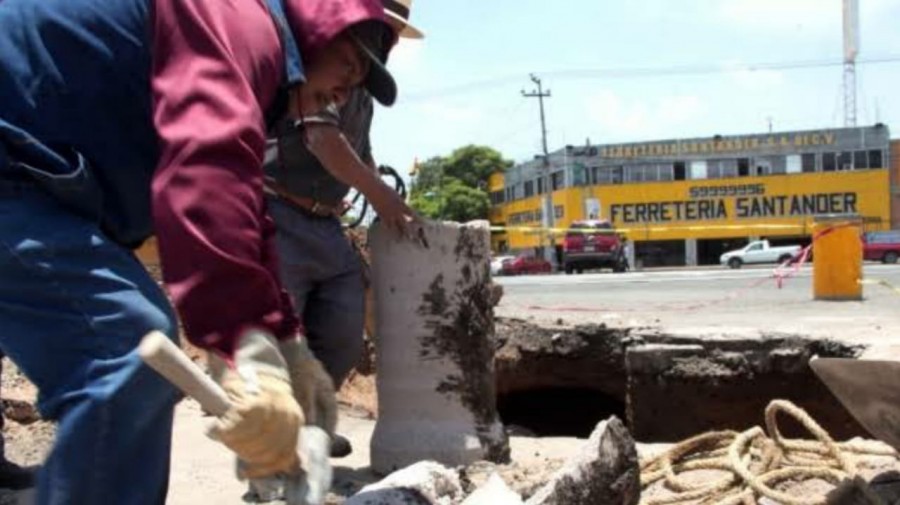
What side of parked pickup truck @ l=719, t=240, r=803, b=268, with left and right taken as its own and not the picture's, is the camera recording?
left

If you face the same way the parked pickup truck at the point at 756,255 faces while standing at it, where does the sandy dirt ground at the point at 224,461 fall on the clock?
The sandy dirt ground is roughly at 9 o'clock from the parked pickup truck.

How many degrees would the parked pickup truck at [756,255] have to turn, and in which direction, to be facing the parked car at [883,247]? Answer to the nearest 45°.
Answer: approximately 135° to its left

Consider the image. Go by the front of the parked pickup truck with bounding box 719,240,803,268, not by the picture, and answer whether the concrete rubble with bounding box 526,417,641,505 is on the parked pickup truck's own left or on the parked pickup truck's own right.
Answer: on the parked pickup truck's own left

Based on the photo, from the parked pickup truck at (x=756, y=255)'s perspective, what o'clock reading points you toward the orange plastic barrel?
The orange plastic barrel is roughly at 9 o'clock from the parked pickup truck.

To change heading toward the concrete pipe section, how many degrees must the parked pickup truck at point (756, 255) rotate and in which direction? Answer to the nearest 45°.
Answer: approximately 90° to its left
